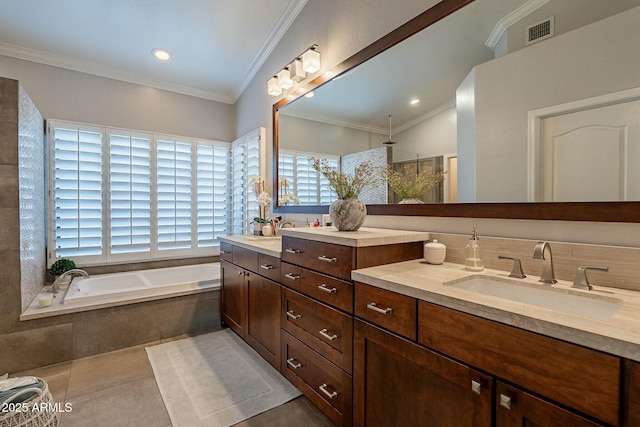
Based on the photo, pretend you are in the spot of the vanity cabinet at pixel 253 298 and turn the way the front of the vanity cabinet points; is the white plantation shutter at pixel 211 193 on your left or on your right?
on your right

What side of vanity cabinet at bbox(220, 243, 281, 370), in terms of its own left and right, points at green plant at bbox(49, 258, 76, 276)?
right

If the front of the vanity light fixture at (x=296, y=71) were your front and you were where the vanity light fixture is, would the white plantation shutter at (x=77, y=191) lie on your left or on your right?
on your right

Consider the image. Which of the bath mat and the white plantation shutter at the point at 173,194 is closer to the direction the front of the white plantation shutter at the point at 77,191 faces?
the bath mat

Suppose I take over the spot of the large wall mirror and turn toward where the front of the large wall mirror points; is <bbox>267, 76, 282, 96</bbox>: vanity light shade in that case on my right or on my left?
on my right

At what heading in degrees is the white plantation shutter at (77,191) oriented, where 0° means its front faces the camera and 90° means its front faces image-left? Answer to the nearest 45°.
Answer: approximately 0°

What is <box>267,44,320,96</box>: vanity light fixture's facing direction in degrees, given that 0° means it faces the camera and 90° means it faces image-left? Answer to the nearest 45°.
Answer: approximately 45°

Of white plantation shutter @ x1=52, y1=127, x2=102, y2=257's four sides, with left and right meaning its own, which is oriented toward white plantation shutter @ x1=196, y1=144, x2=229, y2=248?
left

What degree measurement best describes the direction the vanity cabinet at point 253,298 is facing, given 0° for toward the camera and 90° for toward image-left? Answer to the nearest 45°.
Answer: approximately 45°
